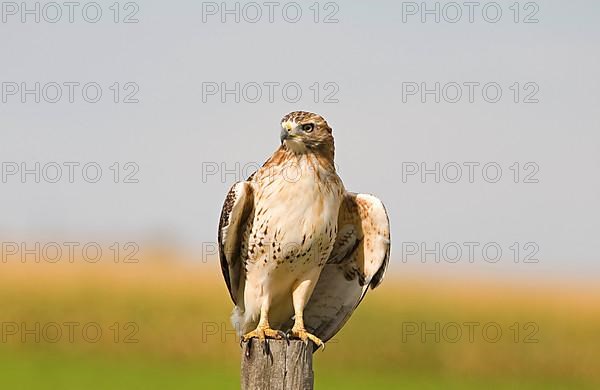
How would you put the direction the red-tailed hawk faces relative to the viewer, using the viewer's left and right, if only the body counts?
facing the viewer
